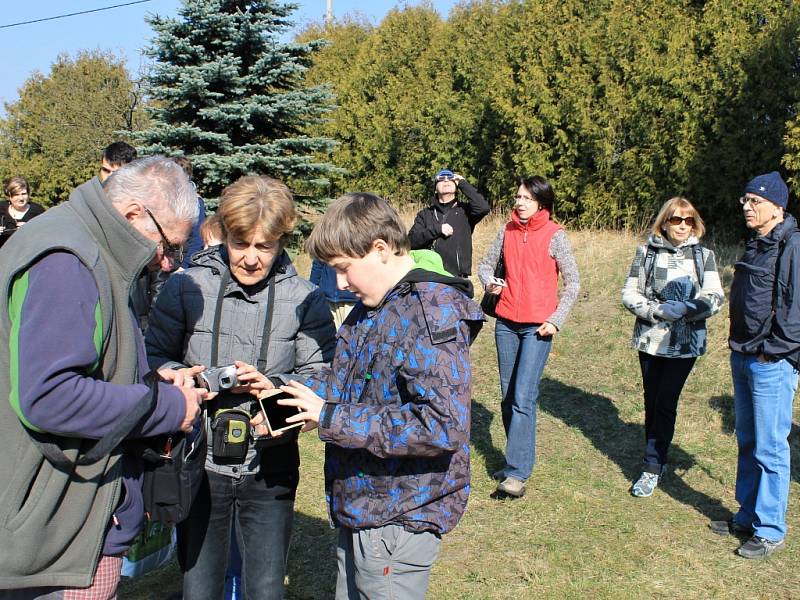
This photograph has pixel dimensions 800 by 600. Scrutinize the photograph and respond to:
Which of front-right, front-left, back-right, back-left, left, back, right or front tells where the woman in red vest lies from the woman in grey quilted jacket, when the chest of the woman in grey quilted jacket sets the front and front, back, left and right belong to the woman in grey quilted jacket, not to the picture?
back-left

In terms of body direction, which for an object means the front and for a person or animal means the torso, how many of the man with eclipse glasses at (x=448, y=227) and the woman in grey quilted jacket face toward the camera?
2

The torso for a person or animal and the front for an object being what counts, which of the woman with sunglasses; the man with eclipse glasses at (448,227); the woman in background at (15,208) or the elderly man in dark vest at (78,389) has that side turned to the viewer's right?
the elderly man in dark vest

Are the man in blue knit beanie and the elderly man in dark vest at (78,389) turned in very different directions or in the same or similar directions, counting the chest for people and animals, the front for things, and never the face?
very different directions

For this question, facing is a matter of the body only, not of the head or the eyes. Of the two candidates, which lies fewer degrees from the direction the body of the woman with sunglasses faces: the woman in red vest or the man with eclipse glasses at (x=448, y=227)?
the woman in red vest

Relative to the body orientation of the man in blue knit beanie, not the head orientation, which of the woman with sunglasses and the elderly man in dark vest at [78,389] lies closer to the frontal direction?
the elderly man in dark vest

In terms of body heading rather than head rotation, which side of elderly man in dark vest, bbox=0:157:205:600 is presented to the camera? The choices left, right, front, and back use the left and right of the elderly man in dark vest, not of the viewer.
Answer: right

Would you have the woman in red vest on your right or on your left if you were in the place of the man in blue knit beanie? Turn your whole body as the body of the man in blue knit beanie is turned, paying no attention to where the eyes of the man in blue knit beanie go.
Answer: on your right

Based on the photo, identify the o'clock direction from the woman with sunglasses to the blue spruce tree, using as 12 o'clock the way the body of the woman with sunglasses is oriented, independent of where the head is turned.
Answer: The blue spruce tree is roughly at 4 o'clock from the woman with sunglasses.

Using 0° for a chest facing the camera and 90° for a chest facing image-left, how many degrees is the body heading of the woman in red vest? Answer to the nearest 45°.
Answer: approximately 45°

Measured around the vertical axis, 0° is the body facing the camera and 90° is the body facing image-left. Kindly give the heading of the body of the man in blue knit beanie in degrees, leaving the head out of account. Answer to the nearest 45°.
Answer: approximately 45°

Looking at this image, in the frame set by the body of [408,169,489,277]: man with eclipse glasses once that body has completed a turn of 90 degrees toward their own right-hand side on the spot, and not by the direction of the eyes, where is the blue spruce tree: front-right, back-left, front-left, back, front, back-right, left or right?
front-right
